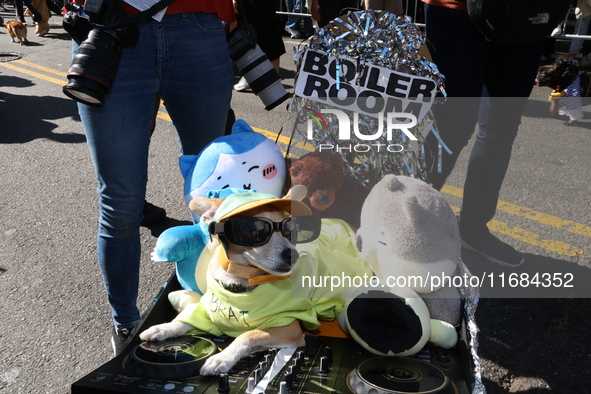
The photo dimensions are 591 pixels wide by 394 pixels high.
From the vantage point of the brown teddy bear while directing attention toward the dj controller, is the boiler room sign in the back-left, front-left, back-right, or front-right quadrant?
back-left

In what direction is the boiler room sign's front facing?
toward the camera

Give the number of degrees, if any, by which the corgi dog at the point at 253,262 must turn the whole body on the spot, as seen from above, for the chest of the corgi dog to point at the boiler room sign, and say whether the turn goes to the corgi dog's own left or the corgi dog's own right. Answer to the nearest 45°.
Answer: approximately 180°

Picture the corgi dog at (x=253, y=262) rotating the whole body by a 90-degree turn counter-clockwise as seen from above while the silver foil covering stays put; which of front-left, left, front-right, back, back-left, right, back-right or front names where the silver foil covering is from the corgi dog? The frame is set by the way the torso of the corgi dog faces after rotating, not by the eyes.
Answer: left

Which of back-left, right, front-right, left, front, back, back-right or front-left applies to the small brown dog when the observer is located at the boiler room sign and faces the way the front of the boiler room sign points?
back-right

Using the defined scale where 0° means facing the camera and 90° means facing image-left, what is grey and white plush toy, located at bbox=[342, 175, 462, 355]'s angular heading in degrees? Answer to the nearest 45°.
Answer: approximately 45°

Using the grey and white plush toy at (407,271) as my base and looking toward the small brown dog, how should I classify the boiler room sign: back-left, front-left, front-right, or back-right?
front-right

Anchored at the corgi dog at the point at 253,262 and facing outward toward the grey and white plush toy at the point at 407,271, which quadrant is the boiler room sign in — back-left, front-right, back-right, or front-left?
front-left

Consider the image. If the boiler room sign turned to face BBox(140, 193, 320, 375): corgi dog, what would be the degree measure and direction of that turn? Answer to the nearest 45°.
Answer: approximately 45° to its right

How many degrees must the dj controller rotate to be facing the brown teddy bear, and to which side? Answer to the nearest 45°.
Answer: approximately 180°
